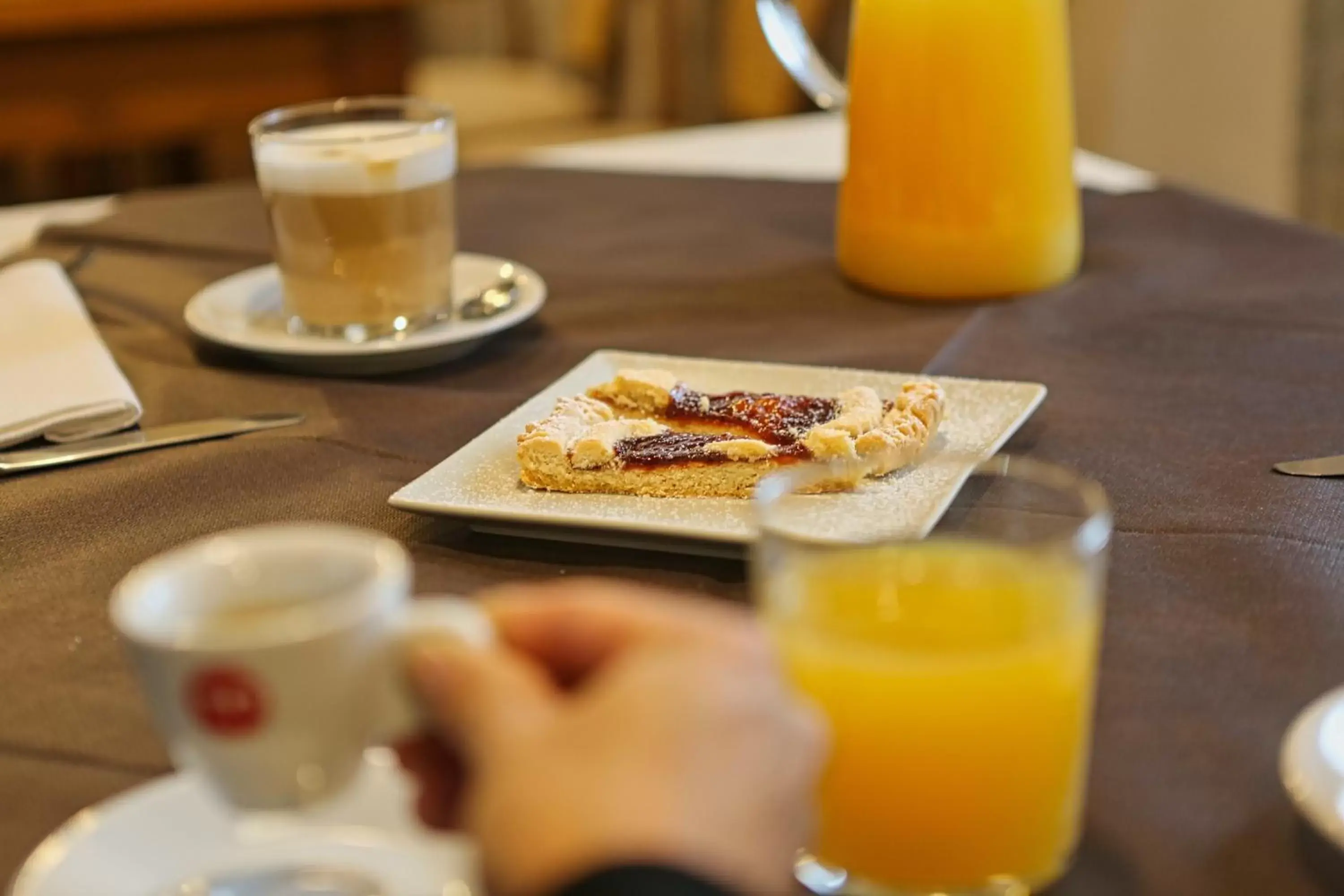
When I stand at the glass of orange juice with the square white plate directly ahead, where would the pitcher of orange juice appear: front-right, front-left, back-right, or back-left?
front-right

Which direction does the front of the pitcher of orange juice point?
to the viewer's right
